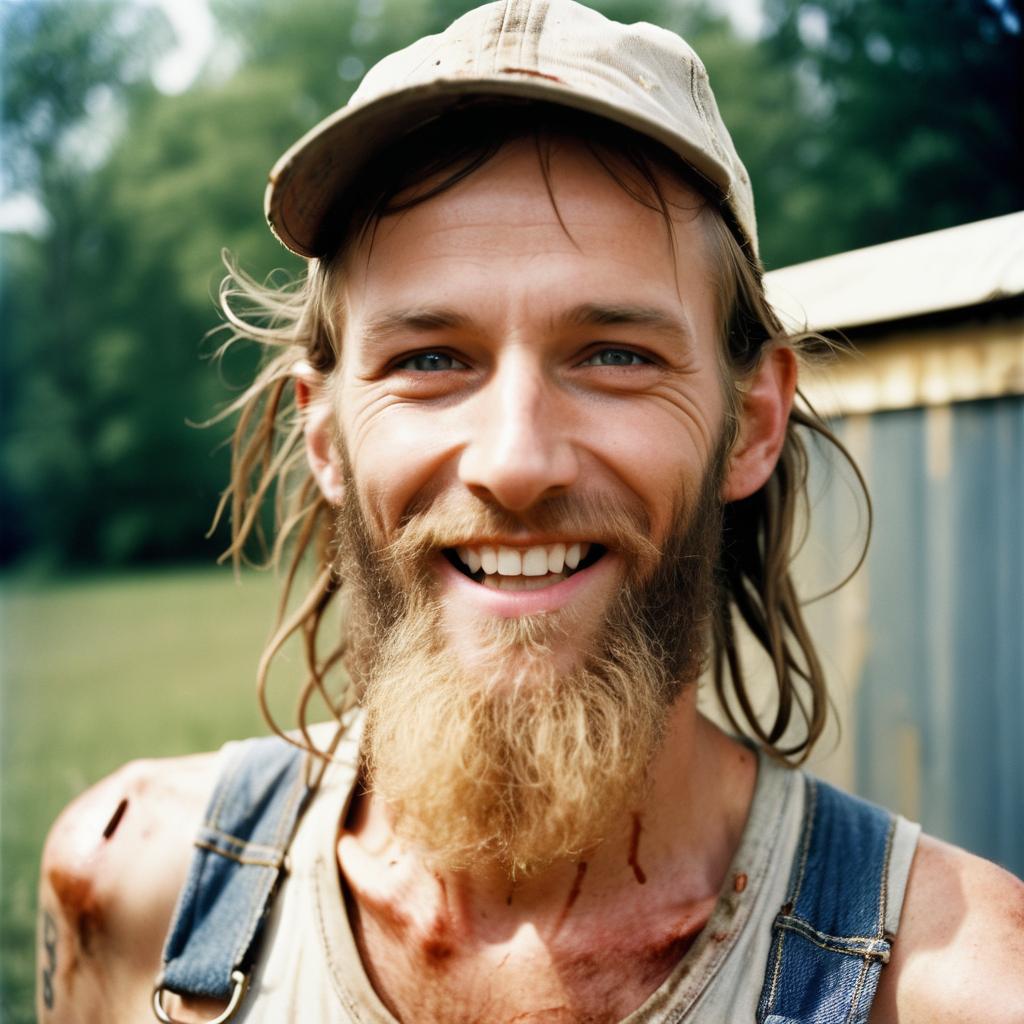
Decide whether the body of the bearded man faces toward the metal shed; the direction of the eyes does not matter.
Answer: no

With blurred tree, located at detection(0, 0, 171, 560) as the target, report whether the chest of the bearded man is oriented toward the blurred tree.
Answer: no

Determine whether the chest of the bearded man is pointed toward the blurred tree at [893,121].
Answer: no

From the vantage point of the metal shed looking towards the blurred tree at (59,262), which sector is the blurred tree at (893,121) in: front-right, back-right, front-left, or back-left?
front-right

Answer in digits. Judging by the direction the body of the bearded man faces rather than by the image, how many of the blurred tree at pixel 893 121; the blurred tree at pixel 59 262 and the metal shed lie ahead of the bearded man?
0

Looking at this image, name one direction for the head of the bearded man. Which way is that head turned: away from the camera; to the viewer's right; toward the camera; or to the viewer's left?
toward the camera

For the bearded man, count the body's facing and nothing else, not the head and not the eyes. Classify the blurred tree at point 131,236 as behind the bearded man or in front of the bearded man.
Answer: behind

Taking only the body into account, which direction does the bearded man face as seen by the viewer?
toward the camera
